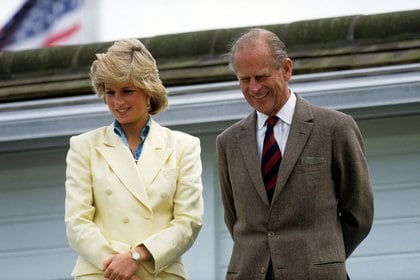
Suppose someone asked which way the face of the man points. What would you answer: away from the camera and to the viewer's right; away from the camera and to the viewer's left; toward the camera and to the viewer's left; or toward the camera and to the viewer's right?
toward the camera and to the viewer's left

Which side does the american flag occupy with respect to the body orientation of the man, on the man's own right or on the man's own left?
on the man's own right

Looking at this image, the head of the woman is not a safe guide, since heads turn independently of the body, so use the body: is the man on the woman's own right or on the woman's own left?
on the woman's own left

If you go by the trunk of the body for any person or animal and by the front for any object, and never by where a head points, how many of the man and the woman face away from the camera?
0

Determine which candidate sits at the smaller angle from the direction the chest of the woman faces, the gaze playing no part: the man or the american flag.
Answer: the man

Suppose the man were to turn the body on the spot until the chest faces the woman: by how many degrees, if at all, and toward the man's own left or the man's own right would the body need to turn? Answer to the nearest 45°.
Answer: approximately 45° to the man's own right

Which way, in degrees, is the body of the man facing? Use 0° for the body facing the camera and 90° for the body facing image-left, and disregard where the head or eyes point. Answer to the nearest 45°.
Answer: approximately 45°

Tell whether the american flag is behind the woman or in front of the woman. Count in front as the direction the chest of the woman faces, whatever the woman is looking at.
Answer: behind

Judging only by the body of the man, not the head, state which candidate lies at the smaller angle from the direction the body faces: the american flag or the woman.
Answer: the woman
